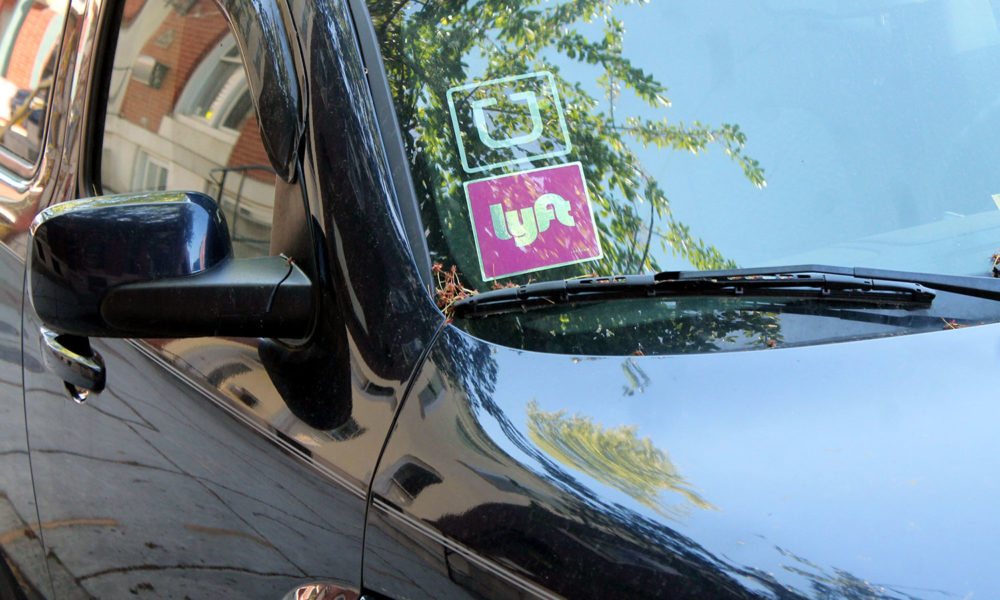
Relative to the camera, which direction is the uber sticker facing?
toward the camera

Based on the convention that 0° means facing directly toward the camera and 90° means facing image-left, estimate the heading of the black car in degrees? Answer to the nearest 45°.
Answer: approximately 315°
